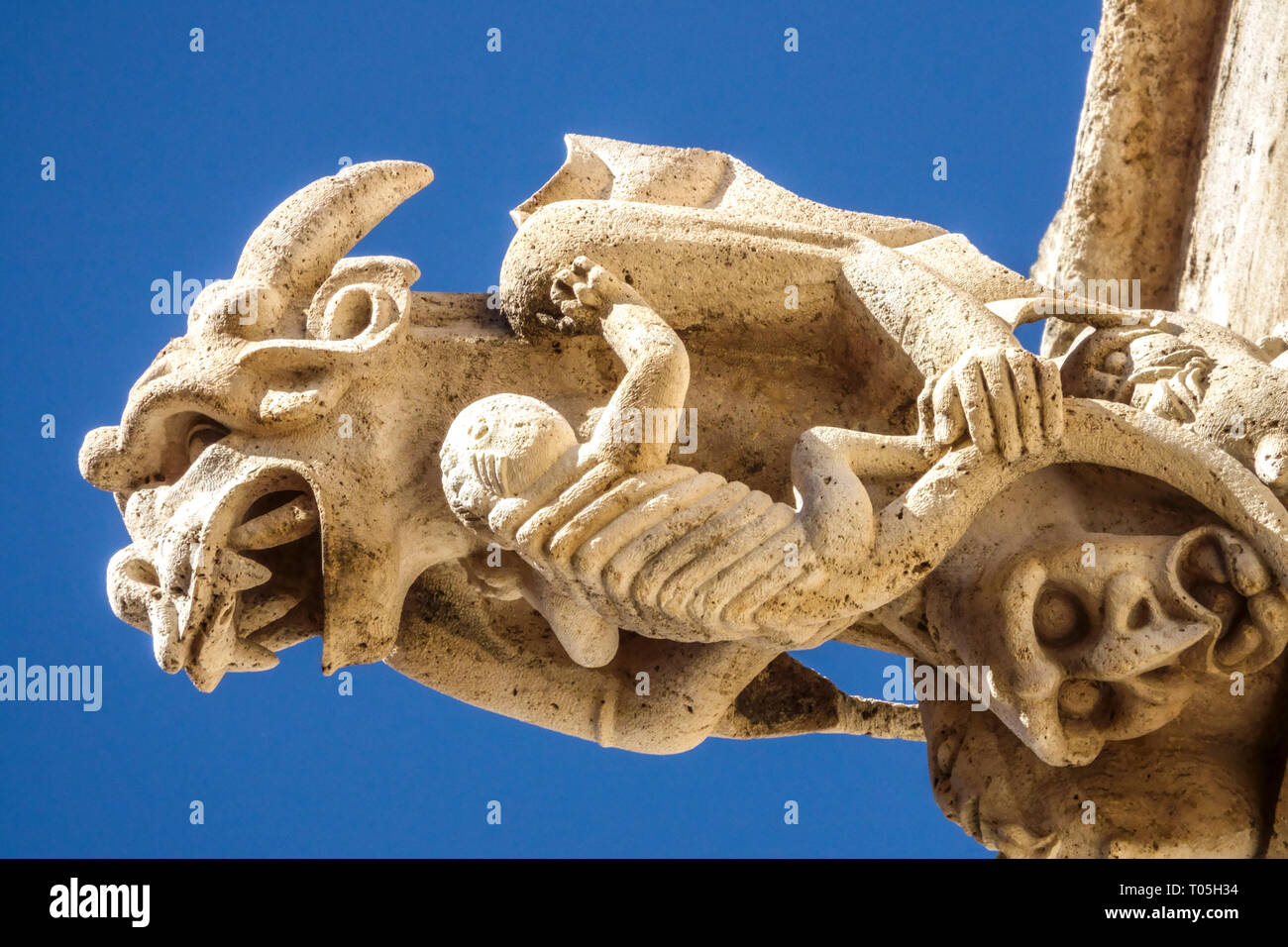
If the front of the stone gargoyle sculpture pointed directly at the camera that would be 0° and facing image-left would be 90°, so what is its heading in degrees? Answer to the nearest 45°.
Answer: approximately 90°
